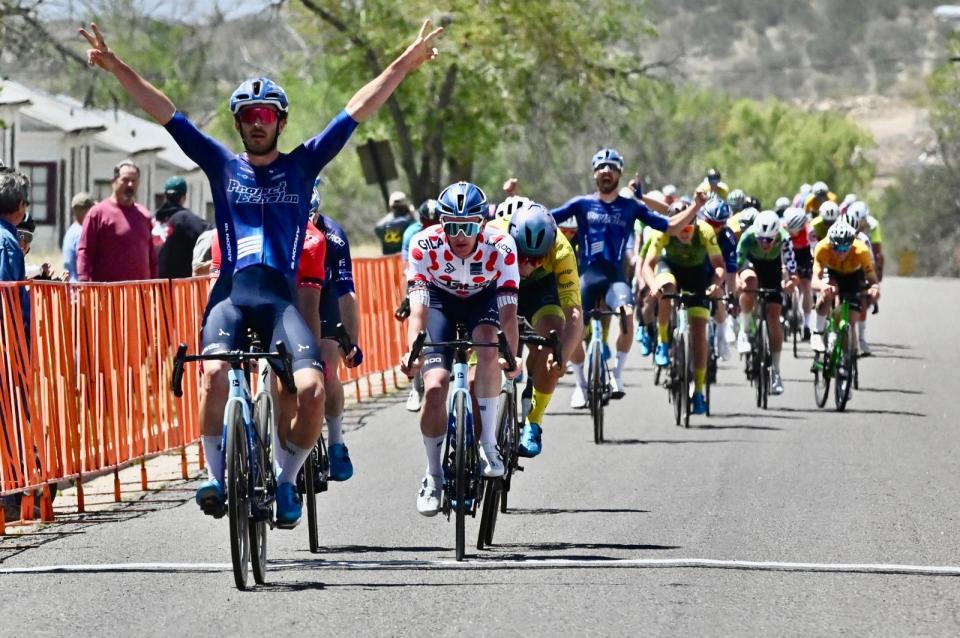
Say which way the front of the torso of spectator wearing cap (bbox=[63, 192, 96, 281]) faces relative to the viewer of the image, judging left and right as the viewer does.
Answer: facing to the right of the viewer

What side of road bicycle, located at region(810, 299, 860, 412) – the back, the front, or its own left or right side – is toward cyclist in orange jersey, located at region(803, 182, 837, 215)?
back

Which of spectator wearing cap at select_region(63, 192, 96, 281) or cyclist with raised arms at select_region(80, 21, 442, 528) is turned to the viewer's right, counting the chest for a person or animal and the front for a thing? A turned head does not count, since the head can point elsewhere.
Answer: the spectator wearing cap

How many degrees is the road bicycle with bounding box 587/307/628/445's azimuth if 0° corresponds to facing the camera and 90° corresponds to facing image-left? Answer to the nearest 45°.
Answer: approximately 0°

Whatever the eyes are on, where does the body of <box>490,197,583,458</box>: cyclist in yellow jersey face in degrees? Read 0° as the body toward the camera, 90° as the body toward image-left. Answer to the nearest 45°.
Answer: approximately 0°
